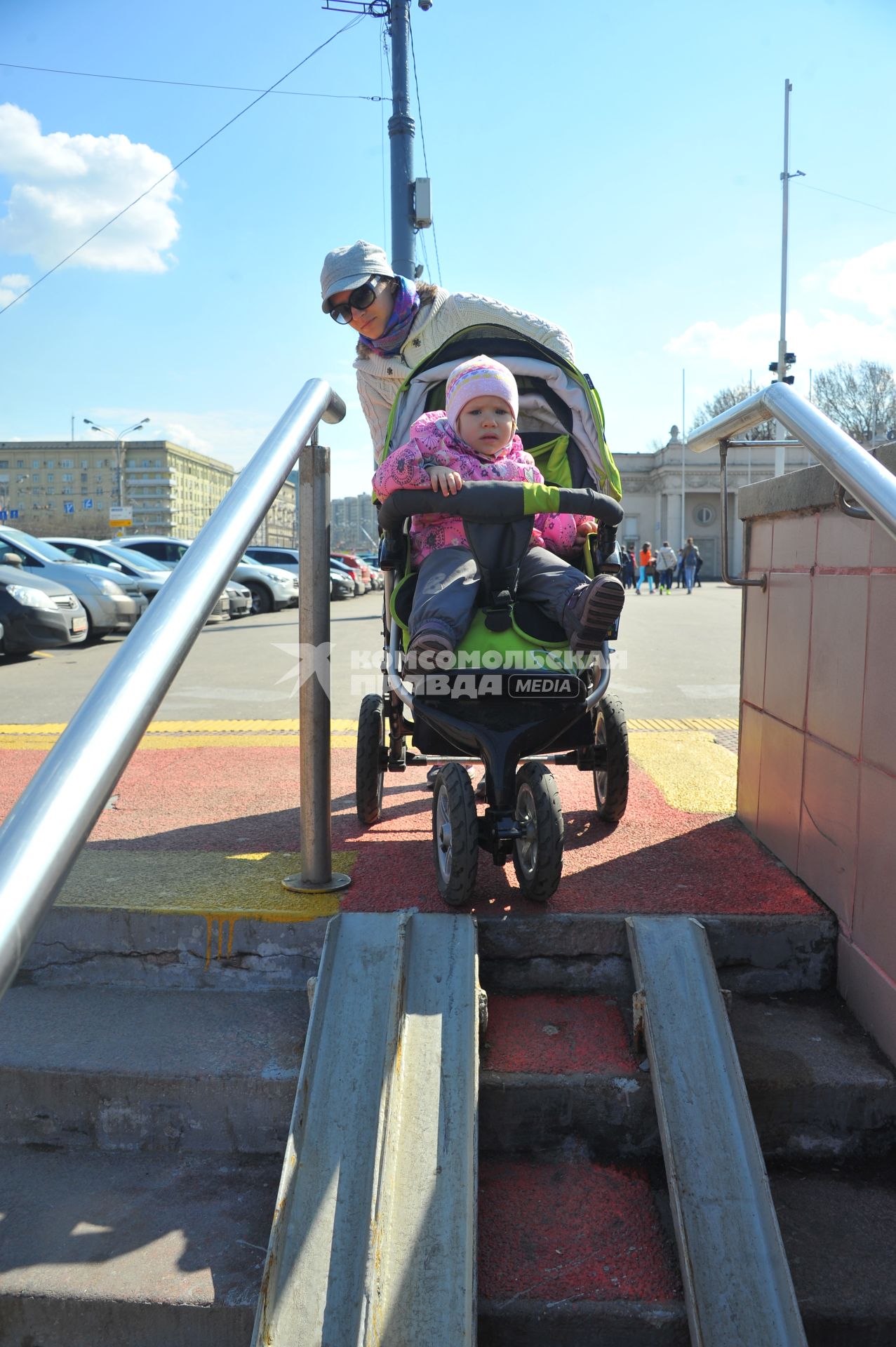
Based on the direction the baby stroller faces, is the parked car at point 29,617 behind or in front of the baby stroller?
behind

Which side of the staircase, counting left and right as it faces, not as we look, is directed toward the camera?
front

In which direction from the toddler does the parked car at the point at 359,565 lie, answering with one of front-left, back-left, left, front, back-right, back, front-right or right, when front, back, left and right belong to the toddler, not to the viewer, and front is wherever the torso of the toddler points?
back

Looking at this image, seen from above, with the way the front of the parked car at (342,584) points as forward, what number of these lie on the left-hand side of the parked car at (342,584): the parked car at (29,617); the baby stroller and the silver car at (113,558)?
0

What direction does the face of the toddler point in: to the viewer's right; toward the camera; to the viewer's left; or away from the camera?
toward the camera

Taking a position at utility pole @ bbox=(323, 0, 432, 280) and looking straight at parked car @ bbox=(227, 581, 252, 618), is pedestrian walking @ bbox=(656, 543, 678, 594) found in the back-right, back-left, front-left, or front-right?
front-right

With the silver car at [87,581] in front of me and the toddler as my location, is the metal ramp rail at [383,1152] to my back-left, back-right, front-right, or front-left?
back-left

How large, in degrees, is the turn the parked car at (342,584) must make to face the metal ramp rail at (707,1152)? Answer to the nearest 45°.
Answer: approximately 45° to its right

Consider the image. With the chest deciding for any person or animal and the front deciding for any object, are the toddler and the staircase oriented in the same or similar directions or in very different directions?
same or similar directions

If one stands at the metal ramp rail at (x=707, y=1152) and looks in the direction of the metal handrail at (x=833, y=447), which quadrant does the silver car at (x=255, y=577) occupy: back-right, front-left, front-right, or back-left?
front-left

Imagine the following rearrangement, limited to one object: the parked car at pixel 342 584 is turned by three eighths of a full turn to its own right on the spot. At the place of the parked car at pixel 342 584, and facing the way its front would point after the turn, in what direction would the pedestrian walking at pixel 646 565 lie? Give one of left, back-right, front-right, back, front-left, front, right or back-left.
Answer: back-right

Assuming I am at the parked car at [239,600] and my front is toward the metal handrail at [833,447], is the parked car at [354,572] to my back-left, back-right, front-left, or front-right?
back-left

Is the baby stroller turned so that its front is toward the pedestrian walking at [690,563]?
no

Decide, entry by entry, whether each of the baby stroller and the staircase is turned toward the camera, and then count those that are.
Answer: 2

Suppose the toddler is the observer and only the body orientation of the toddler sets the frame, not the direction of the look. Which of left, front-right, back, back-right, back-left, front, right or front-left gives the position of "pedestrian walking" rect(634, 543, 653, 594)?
back

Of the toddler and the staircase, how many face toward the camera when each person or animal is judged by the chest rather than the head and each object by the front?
2

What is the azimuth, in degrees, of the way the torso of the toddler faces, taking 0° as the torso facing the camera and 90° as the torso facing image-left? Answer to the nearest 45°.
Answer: approximately 0°

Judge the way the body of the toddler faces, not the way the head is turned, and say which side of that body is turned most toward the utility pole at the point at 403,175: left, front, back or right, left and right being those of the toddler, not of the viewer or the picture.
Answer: back

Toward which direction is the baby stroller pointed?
toward the camera
